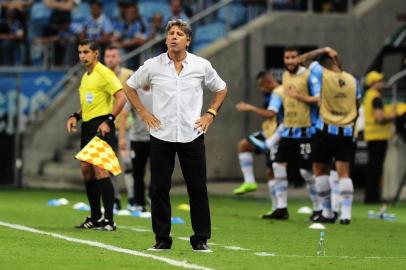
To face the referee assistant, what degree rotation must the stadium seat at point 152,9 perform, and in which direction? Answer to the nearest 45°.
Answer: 0° — it already faces them

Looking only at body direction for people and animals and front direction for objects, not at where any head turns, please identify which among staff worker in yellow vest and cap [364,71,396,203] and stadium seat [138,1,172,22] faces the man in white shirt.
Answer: the stadium seat

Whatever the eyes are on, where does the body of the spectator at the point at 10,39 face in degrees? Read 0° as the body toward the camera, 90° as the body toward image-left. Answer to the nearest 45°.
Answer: approximately 0°

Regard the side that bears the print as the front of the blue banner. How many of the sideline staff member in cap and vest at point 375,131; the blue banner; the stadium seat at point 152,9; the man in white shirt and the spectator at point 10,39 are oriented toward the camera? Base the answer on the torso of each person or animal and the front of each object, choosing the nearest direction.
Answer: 4
